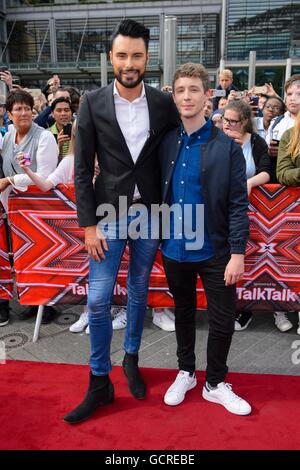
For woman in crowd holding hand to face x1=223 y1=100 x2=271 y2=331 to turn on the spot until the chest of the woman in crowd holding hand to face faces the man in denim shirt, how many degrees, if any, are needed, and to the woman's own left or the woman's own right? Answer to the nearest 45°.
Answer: approximately 45° to the woman's own left

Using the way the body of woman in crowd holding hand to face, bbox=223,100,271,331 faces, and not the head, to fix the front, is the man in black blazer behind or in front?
in front

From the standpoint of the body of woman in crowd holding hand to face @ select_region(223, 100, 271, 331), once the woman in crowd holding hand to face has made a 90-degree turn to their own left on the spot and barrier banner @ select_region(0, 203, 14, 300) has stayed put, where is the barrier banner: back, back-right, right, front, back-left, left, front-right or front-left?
back-right

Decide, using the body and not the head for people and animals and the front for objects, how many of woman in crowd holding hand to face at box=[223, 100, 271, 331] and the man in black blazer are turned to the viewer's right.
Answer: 0

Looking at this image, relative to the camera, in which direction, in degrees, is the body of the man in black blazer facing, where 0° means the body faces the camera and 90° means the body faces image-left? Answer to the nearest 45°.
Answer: approximately 0°

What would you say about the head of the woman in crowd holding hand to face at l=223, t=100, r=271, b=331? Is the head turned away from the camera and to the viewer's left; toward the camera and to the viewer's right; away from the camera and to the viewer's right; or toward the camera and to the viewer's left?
toward the camera and to the viewer's left

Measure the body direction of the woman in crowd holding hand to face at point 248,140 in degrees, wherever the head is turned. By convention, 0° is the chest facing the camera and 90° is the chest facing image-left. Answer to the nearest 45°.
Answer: approximately 45°

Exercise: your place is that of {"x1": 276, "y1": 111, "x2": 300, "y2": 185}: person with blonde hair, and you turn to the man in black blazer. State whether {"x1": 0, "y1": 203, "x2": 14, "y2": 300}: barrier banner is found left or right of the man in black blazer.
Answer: right
